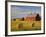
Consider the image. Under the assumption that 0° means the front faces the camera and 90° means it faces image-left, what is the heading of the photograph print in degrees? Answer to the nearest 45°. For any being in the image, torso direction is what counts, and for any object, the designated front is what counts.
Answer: approximately 315°
